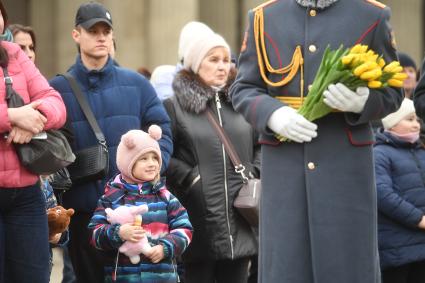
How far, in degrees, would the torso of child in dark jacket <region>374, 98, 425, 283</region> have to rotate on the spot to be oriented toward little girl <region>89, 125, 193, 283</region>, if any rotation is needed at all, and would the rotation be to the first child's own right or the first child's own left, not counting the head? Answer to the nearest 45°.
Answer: approximately 90° to the first child's own right

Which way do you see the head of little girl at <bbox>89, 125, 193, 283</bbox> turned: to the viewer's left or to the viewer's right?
to the viewer's right

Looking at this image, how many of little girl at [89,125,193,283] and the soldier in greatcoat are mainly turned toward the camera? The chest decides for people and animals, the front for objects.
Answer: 2

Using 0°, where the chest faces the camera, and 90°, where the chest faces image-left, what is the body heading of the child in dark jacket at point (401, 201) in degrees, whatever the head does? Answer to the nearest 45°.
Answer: approximately 315°

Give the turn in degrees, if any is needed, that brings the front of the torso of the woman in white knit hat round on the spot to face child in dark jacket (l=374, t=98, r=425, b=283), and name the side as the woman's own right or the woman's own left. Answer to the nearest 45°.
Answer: approximately 45° to the woman's own left

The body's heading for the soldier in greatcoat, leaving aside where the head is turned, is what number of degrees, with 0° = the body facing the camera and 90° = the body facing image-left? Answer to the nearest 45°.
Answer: approximately 0°

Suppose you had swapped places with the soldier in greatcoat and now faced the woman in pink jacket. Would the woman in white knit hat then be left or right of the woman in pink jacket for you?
right

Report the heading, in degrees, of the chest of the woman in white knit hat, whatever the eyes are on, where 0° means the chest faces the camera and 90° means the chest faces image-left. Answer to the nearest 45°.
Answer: approximately 315°

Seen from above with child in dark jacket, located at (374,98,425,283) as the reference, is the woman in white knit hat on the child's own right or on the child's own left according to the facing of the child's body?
on the child's own right
